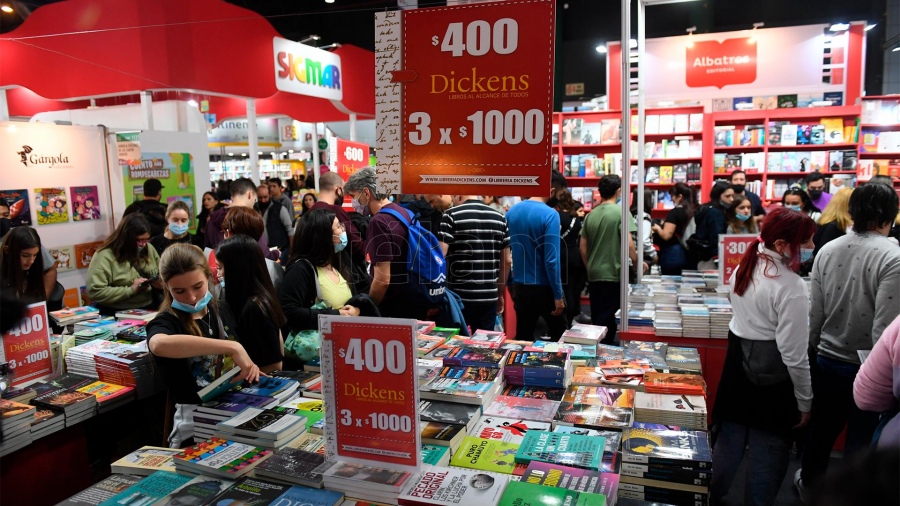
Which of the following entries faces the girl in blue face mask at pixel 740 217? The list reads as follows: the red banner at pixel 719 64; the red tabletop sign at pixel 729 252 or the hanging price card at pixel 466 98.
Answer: the red banner

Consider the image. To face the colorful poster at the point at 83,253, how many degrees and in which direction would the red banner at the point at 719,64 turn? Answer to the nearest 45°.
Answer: approximately 45° to its right

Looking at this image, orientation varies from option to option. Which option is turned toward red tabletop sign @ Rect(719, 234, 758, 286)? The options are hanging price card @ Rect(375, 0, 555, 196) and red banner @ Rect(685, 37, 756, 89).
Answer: the red banner

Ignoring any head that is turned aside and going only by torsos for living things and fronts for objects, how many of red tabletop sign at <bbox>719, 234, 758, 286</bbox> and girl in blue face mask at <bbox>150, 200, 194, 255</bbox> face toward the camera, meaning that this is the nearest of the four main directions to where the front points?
2

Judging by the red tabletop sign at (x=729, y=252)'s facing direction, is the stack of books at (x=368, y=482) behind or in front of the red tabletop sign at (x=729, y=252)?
in front

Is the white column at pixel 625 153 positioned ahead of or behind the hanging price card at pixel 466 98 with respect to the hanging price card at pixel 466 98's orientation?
behind

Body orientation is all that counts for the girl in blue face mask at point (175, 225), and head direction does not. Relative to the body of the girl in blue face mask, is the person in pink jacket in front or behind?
in front

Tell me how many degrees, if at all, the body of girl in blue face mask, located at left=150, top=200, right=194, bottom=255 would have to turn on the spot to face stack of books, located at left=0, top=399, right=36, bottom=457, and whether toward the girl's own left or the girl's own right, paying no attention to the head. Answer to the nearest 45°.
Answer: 0° — they already face it

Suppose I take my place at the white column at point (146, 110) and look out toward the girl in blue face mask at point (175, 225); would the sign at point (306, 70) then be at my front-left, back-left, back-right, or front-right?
back-left

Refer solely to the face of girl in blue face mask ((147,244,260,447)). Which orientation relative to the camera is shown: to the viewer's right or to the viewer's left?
to the viewer's right

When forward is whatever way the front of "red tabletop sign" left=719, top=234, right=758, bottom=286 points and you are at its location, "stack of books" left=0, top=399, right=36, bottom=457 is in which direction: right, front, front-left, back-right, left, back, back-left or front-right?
front-right

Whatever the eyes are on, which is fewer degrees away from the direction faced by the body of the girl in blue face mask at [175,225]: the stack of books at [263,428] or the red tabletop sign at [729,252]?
the stack of books

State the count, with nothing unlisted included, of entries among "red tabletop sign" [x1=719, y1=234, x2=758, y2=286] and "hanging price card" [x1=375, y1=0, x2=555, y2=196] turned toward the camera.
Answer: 2
